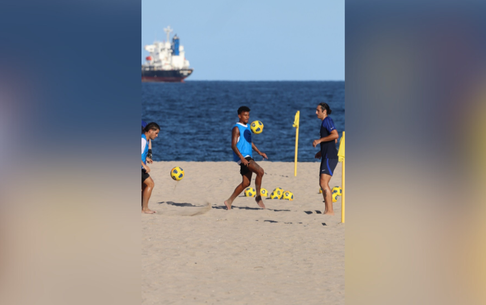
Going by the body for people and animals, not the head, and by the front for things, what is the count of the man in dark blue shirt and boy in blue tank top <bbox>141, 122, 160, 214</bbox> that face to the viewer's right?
1

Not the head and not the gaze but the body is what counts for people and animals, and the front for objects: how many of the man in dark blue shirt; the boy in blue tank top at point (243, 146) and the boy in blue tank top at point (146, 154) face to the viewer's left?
1

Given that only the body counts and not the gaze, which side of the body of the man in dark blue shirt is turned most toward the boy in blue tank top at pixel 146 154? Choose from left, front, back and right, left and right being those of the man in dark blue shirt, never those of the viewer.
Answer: front

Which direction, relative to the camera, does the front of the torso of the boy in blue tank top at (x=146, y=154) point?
to the viewer's right

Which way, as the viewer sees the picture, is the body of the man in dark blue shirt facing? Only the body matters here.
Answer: to the viewer's left

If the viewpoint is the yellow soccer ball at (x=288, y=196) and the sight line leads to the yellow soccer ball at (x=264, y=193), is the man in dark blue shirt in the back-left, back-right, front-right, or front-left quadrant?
back-left

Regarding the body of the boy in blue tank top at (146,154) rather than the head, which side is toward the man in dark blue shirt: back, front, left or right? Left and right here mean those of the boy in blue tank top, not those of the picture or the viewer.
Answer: front

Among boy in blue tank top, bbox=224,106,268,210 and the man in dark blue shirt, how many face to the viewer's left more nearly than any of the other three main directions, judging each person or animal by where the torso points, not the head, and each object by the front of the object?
1

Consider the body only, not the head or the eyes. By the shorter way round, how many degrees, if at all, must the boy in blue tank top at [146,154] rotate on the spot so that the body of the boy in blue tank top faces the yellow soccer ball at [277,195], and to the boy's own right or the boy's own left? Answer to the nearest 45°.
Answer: approximately 45° to the boy's own left

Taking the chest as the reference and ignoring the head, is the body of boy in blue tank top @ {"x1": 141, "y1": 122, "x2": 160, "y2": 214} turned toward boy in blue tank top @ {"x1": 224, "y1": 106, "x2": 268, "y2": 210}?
yes

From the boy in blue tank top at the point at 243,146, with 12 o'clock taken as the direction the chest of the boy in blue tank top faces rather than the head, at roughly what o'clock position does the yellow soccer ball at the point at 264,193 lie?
The yellow soccer ball is roughly at 8 o'clock from the boy in blue tank top.

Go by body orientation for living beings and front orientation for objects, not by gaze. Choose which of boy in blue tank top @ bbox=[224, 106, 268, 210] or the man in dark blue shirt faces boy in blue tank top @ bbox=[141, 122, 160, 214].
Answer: the man in dark blue shirt

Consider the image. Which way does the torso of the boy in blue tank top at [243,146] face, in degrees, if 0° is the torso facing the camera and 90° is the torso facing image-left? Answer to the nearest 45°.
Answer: approximately 315°
